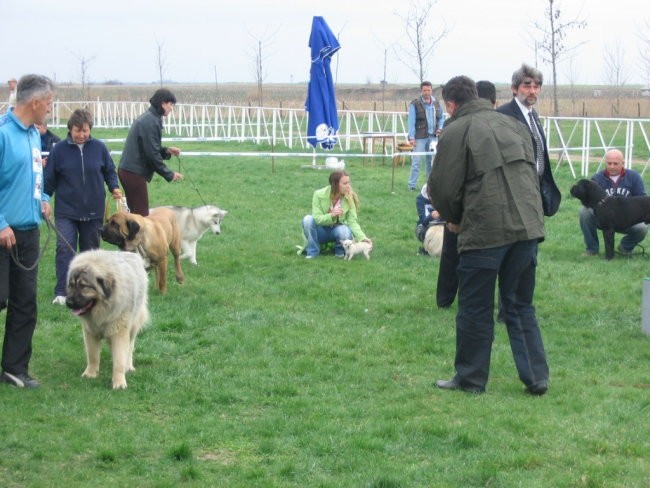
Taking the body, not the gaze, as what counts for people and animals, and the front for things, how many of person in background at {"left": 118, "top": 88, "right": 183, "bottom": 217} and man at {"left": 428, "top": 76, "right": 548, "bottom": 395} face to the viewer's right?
1

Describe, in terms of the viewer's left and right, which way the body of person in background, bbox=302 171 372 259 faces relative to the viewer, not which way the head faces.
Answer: facing the viewer

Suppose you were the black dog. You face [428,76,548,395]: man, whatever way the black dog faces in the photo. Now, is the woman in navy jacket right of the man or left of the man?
right

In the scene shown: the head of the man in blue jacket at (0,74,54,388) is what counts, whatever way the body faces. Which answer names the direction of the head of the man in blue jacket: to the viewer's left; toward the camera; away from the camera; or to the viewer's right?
to the viewer's right

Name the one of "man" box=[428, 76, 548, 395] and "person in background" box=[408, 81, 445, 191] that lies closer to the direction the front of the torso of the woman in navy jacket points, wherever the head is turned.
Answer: the man

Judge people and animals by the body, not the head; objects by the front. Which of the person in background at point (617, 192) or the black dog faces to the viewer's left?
the black dog

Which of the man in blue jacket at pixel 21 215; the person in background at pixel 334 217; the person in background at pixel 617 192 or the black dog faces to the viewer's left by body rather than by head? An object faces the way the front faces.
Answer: the black dog

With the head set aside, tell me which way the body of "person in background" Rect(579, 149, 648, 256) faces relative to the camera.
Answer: toward the camera

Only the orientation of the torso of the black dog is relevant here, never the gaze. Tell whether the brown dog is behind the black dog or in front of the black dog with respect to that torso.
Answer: in front

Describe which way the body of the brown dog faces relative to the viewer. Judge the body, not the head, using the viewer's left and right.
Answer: facing the viewer and to the left of the viewer

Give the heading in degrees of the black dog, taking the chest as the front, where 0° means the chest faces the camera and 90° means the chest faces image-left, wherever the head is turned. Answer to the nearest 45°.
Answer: approximately 90°

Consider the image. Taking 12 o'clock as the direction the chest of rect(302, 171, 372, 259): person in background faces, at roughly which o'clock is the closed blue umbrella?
The closed blue umbrella is roughly at 6 o'clock from the person in background.

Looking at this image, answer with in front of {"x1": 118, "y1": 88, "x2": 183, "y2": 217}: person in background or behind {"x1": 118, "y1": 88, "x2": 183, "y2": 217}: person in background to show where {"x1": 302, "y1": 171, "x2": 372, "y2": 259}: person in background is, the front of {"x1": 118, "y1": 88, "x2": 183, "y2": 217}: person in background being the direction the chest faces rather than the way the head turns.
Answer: in front

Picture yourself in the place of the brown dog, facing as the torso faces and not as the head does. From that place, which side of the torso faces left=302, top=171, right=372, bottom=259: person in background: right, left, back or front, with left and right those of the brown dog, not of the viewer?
back

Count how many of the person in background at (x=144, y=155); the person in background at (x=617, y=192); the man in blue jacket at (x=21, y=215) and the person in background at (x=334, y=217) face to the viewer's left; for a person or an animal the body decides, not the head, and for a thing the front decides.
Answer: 0

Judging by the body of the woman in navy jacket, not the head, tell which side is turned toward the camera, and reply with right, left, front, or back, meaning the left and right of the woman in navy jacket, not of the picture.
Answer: front

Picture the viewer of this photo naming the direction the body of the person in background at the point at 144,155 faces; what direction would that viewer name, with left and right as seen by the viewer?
facing to the right of the viewer
